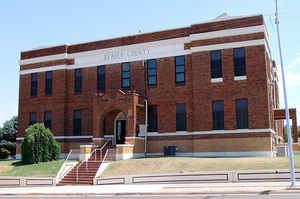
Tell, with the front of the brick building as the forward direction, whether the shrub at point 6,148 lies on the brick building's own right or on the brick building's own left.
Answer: on the brick building's own right

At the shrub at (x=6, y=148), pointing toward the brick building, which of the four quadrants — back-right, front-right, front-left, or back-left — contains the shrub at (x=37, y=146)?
front-right

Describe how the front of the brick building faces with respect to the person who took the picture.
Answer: facing the viewer and to the left of the viewer

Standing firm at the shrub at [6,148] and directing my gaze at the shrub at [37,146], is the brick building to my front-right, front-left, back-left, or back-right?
front-left
